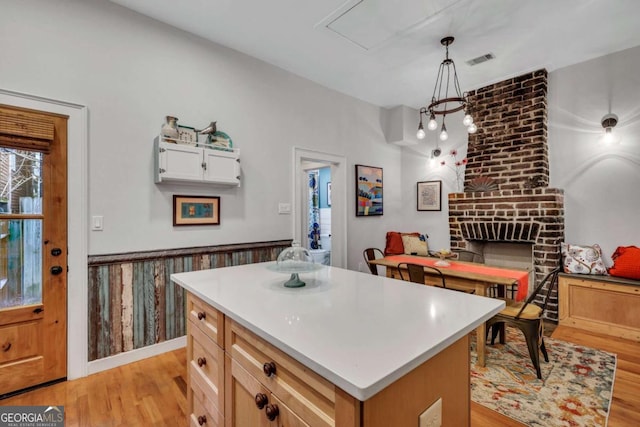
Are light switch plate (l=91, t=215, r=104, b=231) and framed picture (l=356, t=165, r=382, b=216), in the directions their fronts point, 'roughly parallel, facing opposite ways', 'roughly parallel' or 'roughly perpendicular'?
roughly parallel

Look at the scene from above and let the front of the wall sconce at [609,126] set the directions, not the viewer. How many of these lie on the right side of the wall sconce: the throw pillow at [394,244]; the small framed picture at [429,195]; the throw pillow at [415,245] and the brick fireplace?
4

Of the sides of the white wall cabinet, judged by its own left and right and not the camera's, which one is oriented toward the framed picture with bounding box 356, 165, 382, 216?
left

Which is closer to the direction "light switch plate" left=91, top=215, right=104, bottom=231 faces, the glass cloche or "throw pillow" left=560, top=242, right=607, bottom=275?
the glass cloche

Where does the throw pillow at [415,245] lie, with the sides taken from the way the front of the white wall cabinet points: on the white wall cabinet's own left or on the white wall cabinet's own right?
on the white wall cabinet's own left

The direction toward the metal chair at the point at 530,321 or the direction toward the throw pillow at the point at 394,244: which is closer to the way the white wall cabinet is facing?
the metal chair

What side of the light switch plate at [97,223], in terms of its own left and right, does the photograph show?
front

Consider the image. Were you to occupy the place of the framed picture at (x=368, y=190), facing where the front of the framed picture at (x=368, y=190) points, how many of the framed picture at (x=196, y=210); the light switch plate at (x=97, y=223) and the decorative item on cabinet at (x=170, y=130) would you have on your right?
3

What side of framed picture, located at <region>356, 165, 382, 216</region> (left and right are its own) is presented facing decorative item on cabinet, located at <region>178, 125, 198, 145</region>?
right

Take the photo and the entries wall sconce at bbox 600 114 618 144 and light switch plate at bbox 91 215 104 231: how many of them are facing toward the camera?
2

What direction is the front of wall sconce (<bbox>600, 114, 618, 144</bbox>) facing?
toward the camera
